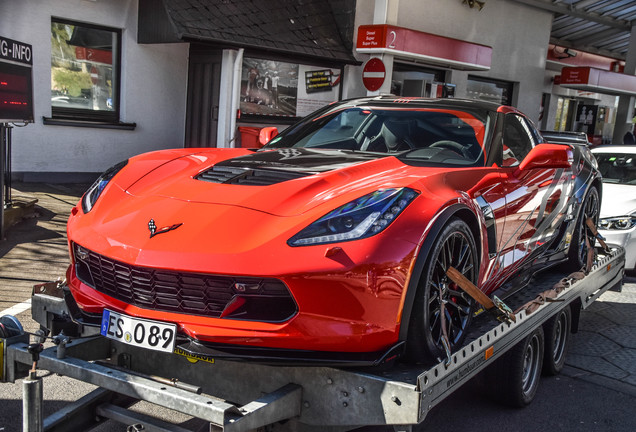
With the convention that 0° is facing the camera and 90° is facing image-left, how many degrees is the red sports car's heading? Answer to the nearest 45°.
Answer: approximately 45°

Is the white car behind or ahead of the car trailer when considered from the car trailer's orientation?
behind

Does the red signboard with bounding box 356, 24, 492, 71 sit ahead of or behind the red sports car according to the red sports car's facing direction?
behind

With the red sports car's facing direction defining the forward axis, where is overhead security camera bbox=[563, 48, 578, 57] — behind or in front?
behind

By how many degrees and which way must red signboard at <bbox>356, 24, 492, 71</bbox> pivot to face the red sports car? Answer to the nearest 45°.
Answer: approximately 45° to its left

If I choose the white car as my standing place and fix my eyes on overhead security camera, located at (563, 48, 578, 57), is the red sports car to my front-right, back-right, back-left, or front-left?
back-left

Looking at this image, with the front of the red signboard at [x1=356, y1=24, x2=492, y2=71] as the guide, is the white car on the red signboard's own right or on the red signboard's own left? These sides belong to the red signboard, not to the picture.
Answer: on the red signboard's own left
